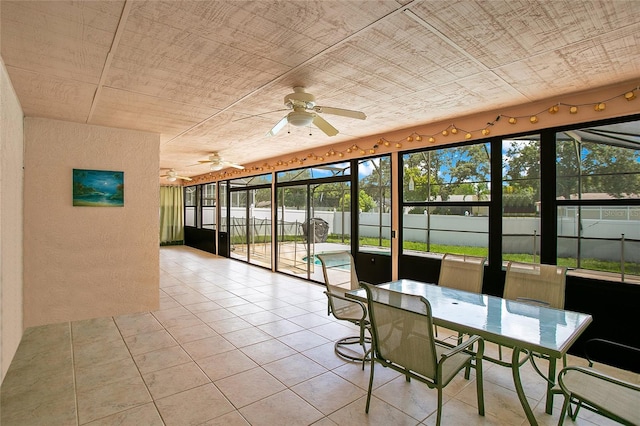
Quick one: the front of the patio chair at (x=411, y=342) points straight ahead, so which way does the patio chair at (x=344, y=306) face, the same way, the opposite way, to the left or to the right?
to the right

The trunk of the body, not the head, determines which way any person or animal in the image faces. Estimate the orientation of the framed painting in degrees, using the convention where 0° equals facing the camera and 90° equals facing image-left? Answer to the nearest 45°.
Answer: approximately 0°

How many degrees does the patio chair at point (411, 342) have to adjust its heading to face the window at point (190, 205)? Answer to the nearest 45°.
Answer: approximately 90° to its left

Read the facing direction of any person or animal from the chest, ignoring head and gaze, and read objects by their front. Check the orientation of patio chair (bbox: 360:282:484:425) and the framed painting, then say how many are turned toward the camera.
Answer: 1

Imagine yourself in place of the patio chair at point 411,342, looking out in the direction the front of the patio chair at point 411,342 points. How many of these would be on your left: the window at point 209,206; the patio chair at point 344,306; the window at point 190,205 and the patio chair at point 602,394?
3

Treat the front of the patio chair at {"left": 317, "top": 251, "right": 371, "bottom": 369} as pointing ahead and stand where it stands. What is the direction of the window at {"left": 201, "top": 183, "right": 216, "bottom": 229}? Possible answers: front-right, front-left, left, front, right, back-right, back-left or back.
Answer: back

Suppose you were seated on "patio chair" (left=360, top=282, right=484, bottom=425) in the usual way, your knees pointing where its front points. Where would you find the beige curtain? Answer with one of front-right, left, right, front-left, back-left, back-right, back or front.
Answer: left

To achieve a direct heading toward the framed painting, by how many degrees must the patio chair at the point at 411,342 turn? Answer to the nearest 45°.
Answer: approximately 135° to its left

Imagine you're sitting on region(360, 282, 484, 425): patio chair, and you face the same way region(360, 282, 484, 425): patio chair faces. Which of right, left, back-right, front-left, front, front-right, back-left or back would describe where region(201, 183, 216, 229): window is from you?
left
